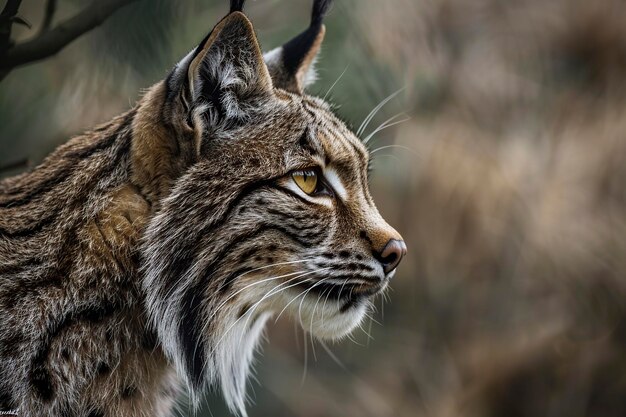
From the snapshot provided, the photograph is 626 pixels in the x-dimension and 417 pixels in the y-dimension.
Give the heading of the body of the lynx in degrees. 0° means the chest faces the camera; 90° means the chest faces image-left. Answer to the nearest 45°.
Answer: approximately 270°
